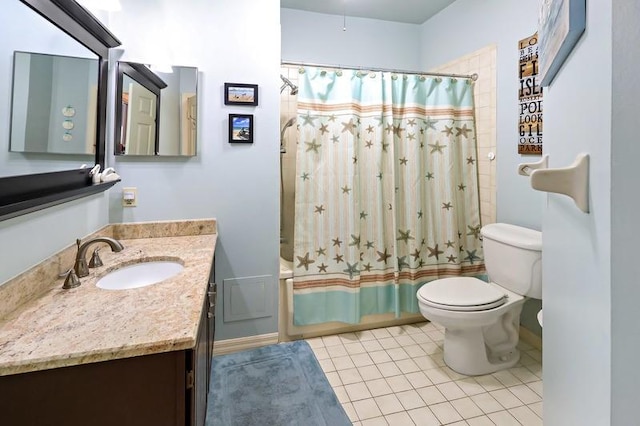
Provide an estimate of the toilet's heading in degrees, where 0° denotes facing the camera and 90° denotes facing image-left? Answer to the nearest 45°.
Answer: approximately 45°

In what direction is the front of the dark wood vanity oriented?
to the viewer's right

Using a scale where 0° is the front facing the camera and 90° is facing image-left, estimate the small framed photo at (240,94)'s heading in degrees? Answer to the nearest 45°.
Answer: approximately 0°

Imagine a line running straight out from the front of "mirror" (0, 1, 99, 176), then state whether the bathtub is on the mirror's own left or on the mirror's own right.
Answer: on the mirror's own left

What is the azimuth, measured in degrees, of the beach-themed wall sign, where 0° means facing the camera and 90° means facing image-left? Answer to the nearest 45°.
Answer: approximately 45°
